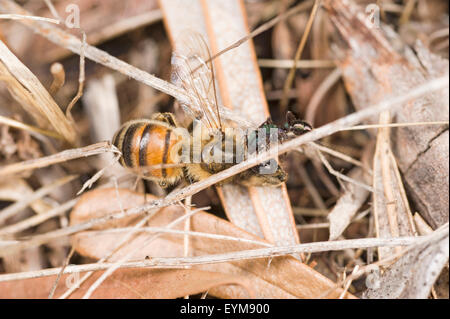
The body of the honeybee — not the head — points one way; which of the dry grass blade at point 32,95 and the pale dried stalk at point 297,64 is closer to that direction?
the pale dried stalk

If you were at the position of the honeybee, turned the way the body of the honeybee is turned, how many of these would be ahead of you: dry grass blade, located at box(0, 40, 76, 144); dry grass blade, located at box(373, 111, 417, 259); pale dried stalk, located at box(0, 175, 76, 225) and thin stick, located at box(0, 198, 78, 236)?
1

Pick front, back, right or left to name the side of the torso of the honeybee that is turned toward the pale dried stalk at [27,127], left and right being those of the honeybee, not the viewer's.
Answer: back

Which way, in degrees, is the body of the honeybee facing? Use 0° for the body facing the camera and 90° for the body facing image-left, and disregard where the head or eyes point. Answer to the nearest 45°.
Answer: approximately 270°

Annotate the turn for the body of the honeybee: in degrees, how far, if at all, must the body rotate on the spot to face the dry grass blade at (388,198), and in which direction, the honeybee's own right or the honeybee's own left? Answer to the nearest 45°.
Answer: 0° — it already faces it
